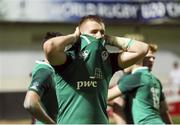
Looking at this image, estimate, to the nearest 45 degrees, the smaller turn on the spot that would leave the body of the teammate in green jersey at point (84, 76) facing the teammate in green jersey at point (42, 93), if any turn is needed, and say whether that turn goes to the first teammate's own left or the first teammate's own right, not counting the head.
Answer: approximately 135° to the first teammate's own right

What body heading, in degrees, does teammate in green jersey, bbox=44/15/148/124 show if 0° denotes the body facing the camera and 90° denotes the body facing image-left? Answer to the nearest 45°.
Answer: approximately 0°
